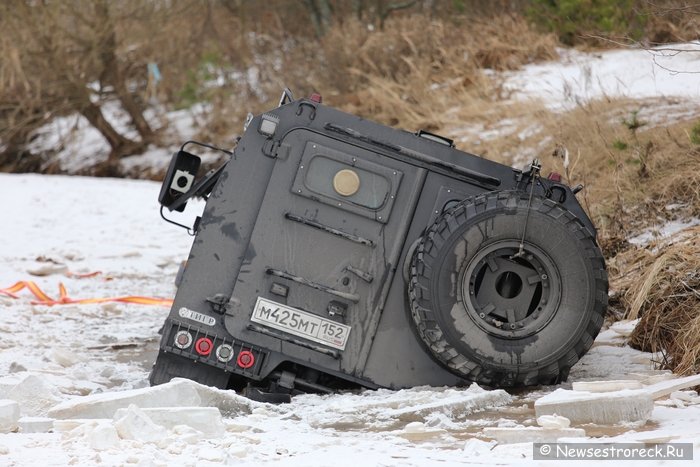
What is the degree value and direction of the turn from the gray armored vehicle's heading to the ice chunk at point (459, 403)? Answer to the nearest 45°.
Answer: approximately 135° to its right

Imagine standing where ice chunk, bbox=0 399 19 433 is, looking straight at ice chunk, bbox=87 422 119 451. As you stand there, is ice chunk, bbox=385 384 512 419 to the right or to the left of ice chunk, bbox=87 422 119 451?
left

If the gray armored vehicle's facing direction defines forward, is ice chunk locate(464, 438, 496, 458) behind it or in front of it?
behind

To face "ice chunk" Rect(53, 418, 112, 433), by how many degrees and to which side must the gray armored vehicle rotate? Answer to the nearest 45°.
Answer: approximately 135° to its left

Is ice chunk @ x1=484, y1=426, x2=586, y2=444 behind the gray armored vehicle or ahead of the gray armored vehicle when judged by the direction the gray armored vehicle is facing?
behind

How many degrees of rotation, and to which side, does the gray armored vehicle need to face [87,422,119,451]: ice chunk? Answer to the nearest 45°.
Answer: approximately 135° to its left

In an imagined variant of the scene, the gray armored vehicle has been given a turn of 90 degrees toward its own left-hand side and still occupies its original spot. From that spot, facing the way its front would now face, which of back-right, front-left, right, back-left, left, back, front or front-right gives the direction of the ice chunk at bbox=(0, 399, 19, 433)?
front-left

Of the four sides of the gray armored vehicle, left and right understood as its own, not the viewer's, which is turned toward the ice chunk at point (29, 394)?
left

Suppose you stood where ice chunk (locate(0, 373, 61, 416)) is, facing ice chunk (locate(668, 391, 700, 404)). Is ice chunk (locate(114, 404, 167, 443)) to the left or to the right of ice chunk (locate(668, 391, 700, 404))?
right

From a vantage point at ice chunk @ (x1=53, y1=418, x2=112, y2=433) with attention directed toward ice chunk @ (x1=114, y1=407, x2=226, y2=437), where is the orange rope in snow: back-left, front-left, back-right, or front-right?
back-left

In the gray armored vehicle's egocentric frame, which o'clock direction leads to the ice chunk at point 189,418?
The ice chunk is roughly at 7 o'clock from the gray armored vehicle.

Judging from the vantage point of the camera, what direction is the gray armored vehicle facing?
facing away from the viewer
